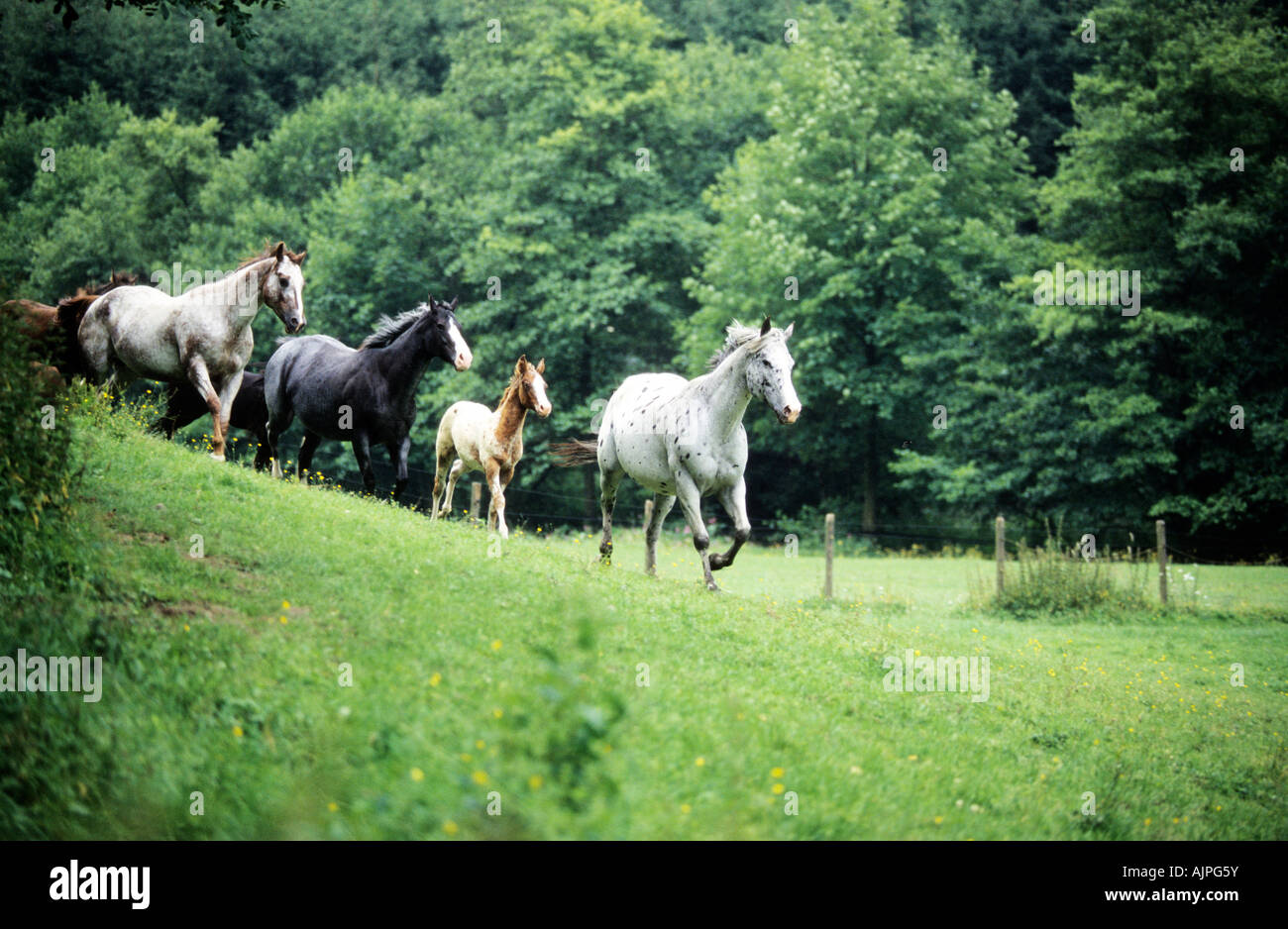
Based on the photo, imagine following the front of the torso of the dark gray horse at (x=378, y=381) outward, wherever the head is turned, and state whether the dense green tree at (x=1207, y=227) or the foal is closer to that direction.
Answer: the foal

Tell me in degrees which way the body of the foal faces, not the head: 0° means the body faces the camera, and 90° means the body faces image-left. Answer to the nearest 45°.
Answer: approximately 315°

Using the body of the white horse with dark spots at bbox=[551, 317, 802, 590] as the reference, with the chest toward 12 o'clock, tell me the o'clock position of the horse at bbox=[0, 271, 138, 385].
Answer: The horse is roughly at 5 o'clock from the white horse with dark spots.

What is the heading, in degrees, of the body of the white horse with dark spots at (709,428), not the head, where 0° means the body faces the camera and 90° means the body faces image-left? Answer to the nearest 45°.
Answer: approximately 315°

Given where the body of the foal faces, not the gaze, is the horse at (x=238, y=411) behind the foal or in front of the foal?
behind

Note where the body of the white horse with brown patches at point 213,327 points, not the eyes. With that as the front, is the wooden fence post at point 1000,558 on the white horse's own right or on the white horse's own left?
on the white horse's own left

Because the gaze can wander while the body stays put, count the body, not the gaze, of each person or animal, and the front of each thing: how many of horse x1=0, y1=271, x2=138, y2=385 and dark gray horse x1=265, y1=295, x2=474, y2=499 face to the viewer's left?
0

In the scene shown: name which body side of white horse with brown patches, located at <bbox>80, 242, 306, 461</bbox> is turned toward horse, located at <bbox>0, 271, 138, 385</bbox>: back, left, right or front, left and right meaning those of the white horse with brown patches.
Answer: back

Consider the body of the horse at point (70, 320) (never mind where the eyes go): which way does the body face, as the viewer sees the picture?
to the viewer's right

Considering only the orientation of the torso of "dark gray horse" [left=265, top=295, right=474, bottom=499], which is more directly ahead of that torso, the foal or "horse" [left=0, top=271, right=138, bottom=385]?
the foal
